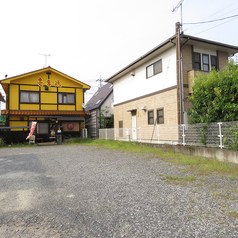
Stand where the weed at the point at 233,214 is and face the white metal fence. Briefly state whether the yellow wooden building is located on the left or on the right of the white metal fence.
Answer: left

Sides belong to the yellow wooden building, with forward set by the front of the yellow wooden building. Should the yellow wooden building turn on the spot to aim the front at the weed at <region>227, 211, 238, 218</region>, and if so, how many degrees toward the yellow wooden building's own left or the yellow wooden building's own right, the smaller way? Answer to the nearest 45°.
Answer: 0° — it already faces it

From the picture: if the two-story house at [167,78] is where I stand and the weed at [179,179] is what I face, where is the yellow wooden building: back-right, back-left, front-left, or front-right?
back-right

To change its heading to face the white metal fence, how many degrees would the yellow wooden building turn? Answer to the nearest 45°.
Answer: approximately 45° to its left

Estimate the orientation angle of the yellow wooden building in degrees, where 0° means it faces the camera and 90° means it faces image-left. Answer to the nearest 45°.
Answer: approximately 0°
